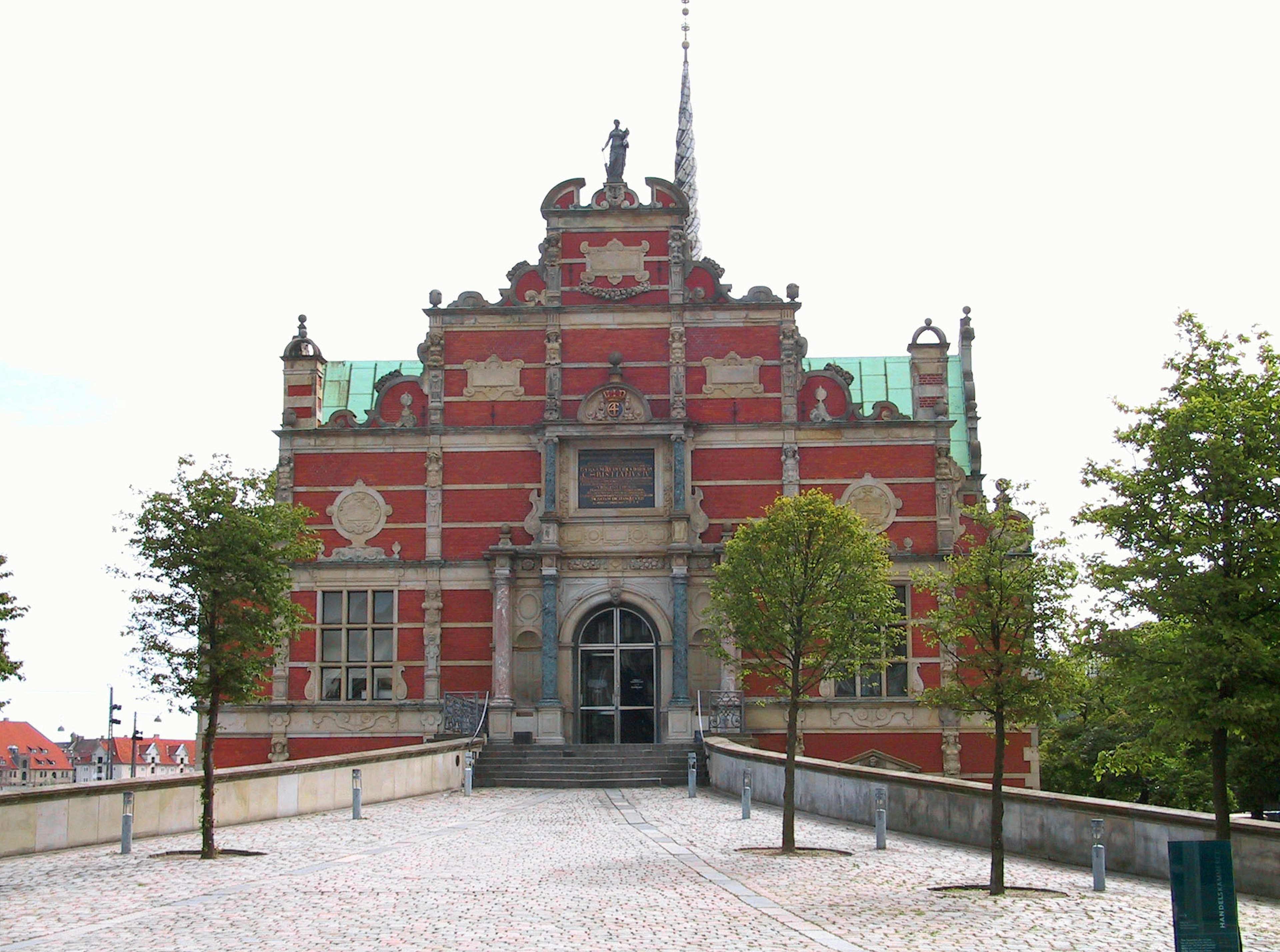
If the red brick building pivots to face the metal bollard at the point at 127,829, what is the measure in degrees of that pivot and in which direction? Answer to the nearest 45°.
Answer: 0° — it already faces it

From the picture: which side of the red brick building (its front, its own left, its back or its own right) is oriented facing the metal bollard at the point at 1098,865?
front

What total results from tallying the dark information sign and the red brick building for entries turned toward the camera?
2

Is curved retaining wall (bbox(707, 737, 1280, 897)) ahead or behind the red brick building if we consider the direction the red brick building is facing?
ahead

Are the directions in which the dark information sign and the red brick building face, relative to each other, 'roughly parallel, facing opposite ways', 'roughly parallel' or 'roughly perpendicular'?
roughly parallel

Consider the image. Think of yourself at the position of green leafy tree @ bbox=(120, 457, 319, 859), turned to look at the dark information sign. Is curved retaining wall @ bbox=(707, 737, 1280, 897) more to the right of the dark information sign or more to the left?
left

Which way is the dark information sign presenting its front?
toward the camera

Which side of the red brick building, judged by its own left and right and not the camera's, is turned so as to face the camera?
front

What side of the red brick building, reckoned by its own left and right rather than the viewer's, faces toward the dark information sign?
front
